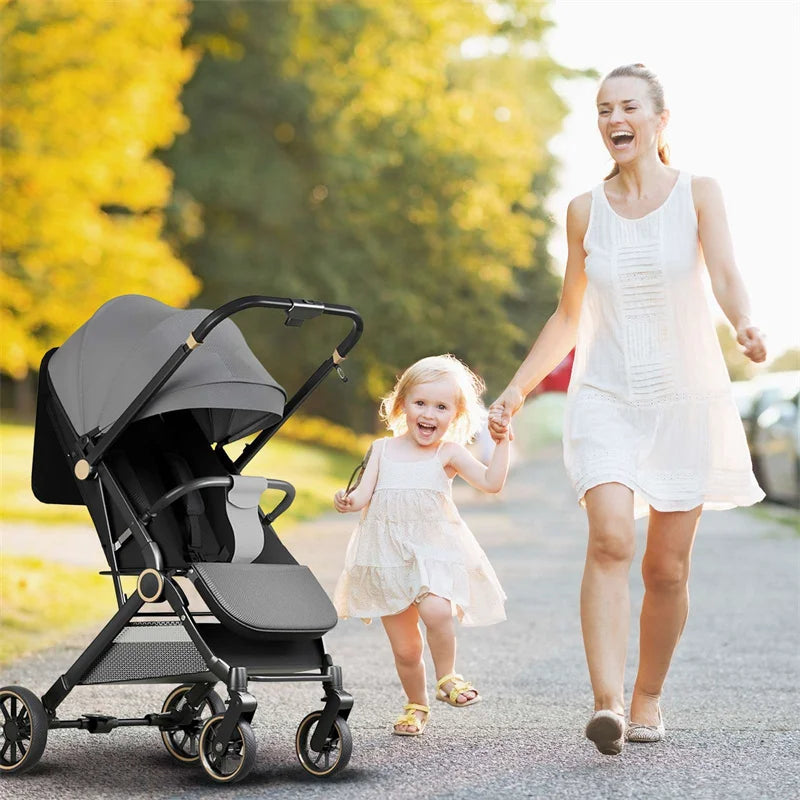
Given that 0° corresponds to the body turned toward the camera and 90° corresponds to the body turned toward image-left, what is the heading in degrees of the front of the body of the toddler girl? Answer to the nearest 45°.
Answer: approximately 0°

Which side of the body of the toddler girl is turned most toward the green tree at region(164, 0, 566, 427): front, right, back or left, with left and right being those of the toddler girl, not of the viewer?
back

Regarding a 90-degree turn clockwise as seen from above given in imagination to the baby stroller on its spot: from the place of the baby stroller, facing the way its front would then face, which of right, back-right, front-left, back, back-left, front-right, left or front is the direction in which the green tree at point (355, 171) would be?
back-right

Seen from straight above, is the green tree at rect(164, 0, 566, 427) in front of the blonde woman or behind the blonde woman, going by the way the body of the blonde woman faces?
behind

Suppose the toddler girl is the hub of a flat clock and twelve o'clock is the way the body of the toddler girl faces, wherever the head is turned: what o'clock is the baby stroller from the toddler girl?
The baby stroller is roughly at 2 o'clock from the toddler girl.

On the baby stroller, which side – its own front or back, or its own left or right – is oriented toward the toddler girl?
left

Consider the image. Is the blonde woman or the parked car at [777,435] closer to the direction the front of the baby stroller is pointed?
the blonde woman

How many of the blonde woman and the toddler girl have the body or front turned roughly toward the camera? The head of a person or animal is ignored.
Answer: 2

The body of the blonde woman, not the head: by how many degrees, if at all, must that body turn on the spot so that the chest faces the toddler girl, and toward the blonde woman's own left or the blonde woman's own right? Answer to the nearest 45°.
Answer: approximately 90° to the blonde woman's own right

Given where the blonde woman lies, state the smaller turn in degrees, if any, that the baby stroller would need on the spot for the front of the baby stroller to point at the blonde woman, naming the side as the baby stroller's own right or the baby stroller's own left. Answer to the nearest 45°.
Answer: approximately 45° to the baby stroller's own left

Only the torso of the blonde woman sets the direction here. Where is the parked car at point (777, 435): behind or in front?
behind

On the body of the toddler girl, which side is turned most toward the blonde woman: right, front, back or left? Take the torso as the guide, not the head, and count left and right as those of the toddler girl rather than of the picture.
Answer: left

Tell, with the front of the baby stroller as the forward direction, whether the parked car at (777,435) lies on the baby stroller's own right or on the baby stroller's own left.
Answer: on the baby stroller's own left
